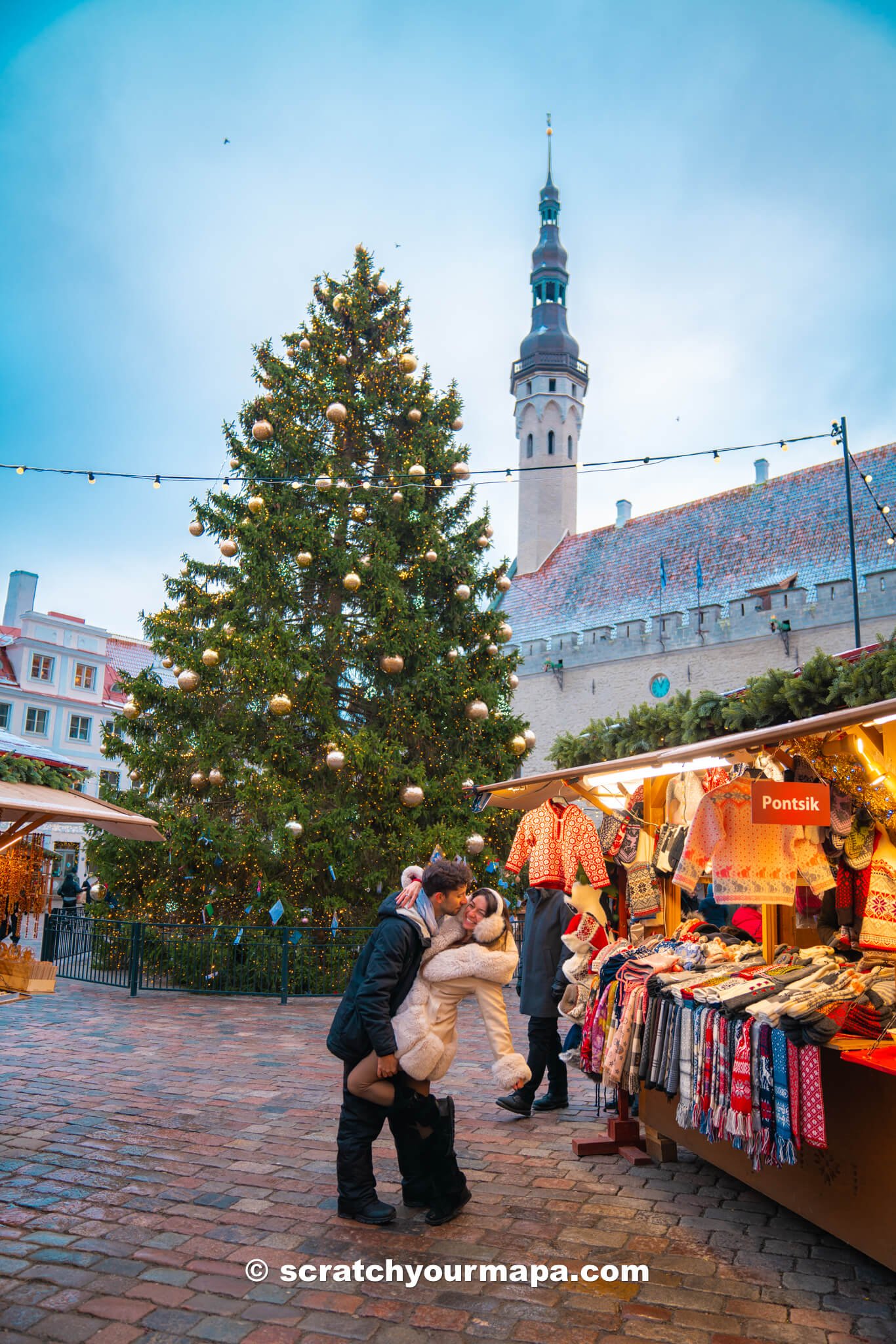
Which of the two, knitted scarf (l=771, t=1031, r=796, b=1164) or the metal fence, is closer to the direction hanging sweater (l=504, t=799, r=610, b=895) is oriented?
the knitted scarf

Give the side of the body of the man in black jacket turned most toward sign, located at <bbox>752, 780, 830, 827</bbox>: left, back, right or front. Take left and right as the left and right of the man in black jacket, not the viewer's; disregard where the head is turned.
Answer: front

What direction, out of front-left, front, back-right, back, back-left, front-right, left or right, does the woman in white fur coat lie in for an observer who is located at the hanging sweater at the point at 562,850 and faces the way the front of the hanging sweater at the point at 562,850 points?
front

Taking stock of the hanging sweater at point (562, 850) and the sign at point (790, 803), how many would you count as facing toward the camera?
2

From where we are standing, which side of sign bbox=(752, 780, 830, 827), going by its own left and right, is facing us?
front

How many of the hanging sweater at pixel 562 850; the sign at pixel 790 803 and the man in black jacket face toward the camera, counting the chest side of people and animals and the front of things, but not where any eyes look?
2

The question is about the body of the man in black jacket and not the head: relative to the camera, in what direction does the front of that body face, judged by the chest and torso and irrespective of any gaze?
to the viewer's right

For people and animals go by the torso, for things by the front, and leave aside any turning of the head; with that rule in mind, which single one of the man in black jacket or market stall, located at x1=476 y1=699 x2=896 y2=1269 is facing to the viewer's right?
the man in black jacket

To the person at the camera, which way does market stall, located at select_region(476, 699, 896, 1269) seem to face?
facing the viewer and to the left of the viewer

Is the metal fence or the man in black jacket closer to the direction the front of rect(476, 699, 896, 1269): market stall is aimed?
the man in black jacket

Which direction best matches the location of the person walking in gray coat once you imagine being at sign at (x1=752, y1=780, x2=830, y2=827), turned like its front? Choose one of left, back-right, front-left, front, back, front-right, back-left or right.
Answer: back-right

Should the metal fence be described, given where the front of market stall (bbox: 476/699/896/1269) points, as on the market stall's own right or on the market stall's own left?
on the market stall's own right

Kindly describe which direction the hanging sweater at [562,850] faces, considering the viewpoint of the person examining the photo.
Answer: facing the viewer

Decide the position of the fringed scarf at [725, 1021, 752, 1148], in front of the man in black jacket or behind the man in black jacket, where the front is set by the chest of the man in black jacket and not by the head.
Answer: in front
